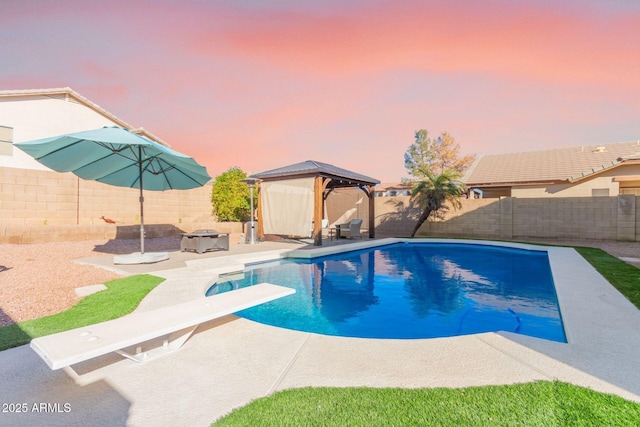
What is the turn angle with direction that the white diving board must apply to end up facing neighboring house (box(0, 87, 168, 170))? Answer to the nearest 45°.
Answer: approximately 45° to its left

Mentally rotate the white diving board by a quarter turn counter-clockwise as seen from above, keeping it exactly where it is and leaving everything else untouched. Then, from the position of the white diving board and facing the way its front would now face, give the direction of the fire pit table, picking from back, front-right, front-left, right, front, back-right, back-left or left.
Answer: front-right

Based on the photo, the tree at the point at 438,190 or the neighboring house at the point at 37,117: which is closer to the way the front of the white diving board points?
the tree

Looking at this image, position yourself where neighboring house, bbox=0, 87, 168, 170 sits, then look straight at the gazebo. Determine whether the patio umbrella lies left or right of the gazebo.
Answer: right

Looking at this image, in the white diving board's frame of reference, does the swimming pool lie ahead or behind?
ahead

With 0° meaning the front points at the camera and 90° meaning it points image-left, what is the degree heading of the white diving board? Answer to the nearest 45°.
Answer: approximately 225°

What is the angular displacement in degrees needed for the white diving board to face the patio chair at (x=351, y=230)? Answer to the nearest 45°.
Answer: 0° — it already faces it

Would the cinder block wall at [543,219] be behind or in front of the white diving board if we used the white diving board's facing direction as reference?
in front

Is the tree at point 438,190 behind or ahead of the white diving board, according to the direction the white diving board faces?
ahead

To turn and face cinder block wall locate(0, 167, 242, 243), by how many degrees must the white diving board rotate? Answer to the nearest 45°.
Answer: approximately 45° to its left
